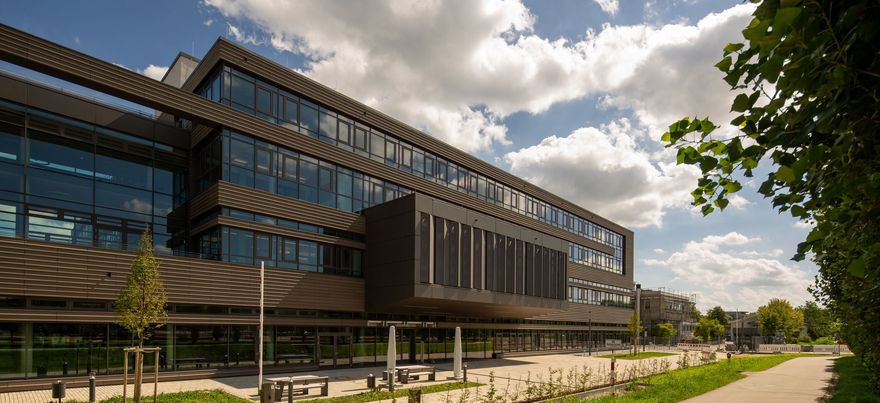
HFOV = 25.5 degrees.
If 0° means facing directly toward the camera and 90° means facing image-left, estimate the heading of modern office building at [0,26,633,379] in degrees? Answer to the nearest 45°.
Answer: approximately 315°

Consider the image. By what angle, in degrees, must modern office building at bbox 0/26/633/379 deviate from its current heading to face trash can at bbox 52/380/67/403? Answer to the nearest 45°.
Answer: approximately 45° to its right

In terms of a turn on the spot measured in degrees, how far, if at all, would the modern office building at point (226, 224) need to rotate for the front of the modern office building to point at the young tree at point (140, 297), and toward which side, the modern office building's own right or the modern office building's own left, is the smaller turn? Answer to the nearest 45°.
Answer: approximately 45° to the modern office building's own right
